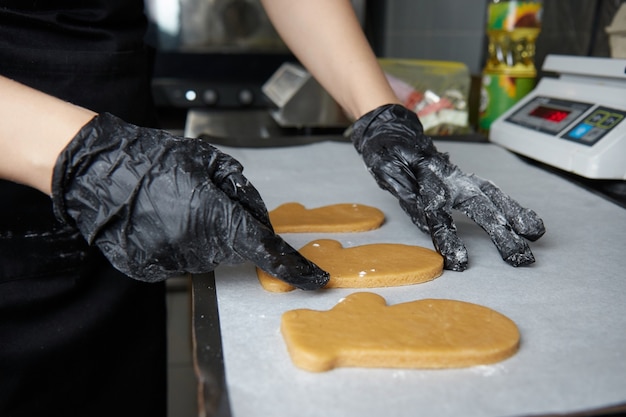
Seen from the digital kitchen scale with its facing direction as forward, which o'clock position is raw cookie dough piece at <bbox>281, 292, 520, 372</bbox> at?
The raw cookie dough piece is roughly at 11 o'clock from the digital kitchen scale.

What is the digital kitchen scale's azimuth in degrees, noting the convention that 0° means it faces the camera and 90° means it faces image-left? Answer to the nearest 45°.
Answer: approximately 45°

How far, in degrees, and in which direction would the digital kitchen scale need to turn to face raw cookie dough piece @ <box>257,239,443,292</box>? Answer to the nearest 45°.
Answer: approximately 45° to its left
